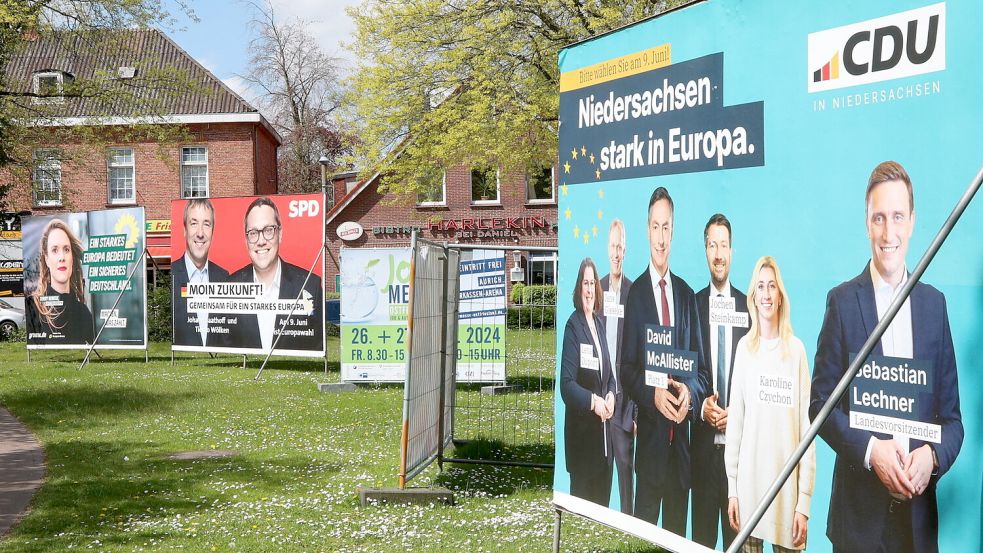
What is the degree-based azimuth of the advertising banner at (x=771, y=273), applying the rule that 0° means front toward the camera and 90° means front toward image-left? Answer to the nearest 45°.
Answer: approximately 45°

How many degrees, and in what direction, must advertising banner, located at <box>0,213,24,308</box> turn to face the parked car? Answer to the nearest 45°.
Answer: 0° — it already faces it

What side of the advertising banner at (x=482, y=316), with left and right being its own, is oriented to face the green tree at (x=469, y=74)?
back

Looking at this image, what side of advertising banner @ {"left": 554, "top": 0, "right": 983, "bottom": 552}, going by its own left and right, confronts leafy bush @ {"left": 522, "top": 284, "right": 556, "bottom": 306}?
right

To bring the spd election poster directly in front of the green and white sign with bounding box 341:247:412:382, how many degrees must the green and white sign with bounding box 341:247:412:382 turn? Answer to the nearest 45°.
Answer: approximately 135° to its right

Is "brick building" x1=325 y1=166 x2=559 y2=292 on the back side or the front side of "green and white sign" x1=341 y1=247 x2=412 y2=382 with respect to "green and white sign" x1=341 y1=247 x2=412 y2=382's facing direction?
on the back side

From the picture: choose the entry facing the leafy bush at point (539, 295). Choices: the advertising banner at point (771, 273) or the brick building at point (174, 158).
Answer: the brick building

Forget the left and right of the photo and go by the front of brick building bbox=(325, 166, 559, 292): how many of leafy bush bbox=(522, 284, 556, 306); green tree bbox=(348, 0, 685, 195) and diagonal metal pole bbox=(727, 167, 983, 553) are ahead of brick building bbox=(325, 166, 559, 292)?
3

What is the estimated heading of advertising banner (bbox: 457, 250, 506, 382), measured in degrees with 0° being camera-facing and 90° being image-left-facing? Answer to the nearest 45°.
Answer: approximately 0°

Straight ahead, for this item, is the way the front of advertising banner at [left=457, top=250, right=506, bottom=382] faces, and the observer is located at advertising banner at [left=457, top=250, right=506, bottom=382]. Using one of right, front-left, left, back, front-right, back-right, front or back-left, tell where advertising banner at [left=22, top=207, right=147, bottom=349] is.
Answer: back-right

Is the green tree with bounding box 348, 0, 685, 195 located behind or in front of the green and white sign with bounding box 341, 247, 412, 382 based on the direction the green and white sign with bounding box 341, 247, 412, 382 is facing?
behind

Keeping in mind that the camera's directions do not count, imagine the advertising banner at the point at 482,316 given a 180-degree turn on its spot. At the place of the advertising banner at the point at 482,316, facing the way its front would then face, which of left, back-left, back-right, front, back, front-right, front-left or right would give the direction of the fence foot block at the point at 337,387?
front-left

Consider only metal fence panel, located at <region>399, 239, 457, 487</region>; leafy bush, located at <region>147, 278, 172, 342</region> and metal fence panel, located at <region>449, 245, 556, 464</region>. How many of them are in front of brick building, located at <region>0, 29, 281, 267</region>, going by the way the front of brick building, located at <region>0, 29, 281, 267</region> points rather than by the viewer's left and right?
3
